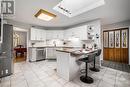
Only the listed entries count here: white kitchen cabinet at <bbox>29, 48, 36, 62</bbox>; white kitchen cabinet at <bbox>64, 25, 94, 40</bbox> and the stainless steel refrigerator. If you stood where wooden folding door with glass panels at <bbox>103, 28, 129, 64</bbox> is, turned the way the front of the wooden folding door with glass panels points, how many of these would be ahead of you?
3

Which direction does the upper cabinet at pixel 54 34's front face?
toward the camera

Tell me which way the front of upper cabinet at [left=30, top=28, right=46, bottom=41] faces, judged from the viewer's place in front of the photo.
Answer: facing the viewer and to the right of the viewer

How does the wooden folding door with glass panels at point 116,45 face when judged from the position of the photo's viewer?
facing the viewer and to the left of the viewer

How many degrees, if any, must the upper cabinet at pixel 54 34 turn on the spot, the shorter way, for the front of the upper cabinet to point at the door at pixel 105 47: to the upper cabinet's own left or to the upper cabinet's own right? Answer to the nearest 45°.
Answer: approximately 90° to the upper cabinet's own left

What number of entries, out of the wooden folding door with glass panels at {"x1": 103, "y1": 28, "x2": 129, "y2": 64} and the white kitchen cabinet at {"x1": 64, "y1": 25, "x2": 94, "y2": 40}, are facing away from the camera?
0

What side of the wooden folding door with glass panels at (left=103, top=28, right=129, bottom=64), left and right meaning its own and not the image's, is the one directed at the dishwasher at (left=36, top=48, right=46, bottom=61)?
front

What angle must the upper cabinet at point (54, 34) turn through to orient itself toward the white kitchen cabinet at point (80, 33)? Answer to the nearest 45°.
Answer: approximately 45° to its left

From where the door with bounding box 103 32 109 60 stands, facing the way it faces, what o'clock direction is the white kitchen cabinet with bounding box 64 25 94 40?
The white kitchen cabinet is roughly at 12 o'clock from the door.

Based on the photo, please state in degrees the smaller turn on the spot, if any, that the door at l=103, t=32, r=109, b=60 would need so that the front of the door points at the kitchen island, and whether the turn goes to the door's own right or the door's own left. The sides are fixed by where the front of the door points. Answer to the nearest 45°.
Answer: approximately 45° to the door's own left

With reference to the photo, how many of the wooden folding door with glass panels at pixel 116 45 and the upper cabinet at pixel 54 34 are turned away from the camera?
0

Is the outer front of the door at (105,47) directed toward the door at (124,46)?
no

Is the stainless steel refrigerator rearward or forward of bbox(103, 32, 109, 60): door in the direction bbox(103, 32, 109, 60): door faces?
forward

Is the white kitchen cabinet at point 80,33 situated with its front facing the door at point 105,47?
no

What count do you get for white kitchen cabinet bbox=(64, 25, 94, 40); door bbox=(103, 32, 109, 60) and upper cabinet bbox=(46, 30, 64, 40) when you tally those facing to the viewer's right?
0

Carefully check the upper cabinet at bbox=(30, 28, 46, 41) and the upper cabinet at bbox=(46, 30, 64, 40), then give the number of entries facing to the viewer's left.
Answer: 0

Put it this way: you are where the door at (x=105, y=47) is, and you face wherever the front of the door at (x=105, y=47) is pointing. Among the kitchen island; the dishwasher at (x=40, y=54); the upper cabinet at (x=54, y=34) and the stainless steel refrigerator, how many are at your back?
0
